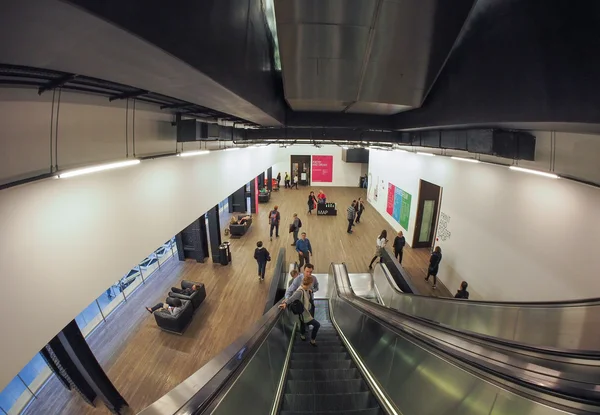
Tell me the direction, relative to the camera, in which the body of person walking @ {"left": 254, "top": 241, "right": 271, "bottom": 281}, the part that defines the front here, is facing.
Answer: away from the camera

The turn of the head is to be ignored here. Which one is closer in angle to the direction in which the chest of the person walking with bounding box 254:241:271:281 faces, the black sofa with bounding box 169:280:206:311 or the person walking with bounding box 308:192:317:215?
the person walking
